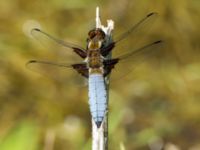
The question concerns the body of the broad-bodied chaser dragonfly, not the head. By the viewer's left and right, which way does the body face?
facing away from the viewer
